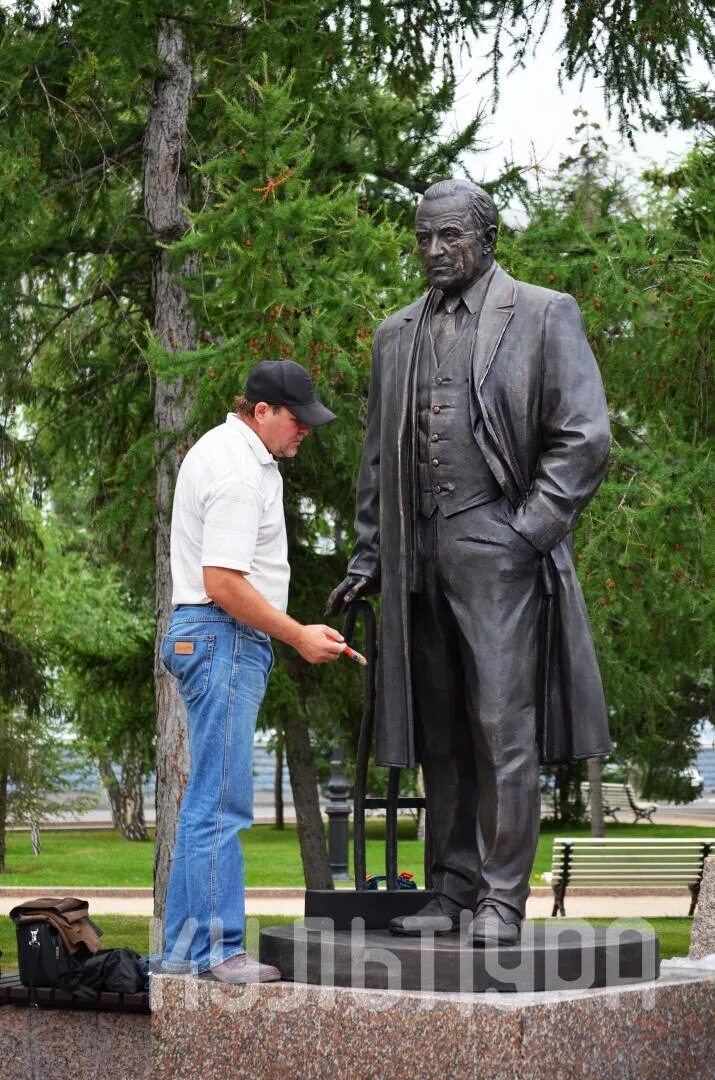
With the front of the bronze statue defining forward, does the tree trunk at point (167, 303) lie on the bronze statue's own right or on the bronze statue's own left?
on the bronze statue's own right

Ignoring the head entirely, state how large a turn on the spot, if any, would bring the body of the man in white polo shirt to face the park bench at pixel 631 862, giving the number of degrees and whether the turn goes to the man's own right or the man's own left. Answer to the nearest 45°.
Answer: approximately 90° to the man's own left

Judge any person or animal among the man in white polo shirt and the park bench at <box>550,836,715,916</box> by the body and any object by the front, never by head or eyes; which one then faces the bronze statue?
the man in white polo shirt

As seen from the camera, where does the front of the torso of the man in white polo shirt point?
to the viewer's right

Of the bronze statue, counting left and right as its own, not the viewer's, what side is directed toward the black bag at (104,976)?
right

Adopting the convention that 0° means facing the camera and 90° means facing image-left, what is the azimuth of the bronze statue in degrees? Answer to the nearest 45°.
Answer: approximately 45°
